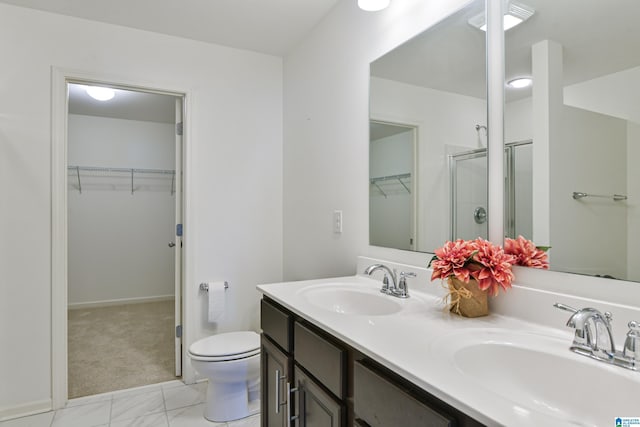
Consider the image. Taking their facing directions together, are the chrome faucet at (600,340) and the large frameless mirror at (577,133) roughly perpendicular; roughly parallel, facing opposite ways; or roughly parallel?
roughly parallel

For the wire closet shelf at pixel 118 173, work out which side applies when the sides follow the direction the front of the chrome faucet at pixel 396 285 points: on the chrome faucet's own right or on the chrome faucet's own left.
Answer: on the chrome faucet's own right

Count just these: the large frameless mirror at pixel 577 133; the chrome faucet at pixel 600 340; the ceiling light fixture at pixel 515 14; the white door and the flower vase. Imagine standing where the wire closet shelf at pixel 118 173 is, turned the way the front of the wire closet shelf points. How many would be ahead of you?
5

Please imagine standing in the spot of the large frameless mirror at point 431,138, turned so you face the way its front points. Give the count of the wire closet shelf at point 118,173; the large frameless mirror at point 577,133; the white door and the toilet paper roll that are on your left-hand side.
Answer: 1

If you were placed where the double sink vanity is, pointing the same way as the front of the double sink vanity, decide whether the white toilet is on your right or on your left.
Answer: on your right

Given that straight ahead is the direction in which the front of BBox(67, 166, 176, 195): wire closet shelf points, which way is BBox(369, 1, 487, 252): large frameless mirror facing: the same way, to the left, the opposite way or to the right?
to the right

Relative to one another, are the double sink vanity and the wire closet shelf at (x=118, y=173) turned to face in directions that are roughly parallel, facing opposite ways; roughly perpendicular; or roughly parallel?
roughly perpendicular

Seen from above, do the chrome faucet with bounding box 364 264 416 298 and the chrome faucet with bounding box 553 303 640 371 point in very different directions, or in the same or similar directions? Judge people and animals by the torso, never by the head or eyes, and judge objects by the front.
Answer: same or similar directions

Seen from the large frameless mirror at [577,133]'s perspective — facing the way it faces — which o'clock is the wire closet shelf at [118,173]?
The wire closet shelf is roughly at 2 o'clock from the large frameless mirror.

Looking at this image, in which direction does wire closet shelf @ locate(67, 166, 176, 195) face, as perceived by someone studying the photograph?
facing the viewer

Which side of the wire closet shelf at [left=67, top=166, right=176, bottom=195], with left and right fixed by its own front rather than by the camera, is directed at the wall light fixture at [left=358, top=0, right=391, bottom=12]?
front

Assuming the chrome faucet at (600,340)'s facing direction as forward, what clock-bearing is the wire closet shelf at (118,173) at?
The wire closet shelf is roughly at 2 o'clock from the chrome faucet.

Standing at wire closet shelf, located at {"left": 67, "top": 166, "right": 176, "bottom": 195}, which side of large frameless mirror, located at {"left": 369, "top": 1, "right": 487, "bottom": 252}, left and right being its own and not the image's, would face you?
right

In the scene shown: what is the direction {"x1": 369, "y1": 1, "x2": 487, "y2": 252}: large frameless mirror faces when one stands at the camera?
facing the viewer and to the left of the viewer

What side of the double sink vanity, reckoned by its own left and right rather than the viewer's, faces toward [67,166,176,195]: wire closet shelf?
right
